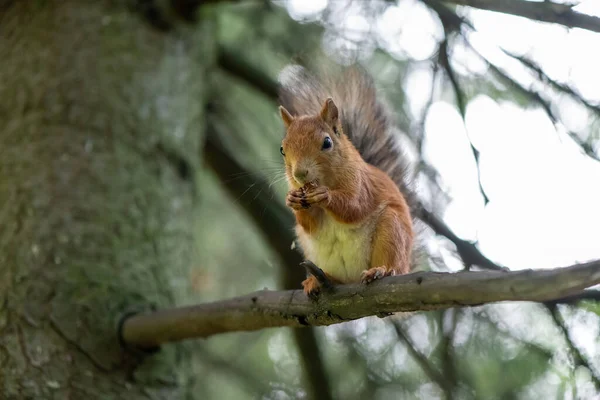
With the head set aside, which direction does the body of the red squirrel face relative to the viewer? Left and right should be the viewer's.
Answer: facing the viewer and to the left of the viewer

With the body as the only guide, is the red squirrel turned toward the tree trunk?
no
